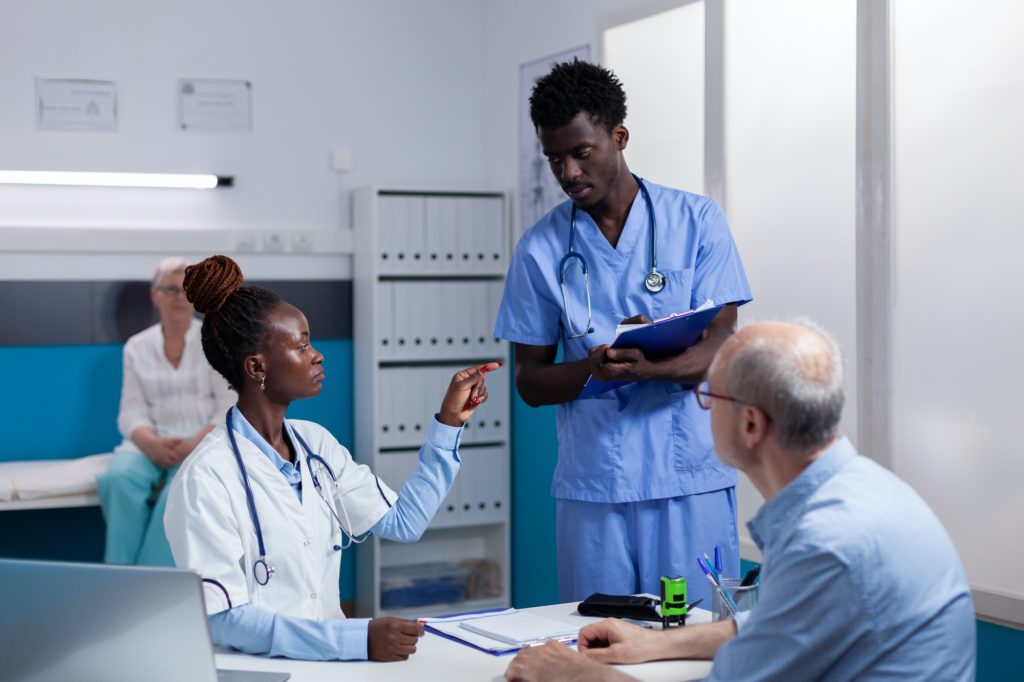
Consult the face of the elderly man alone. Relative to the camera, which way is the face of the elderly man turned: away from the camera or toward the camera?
away from the camera

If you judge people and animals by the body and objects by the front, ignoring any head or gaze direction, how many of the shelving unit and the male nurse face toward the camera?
2

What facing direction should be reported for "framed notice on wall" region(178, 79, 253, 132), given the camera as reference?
facing the viewer

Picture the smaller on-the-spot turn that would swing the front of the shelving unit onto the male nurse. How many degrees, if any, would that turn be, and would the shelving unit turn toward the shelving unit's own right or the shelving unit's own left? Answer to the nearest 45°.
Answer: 0° — it already faces them

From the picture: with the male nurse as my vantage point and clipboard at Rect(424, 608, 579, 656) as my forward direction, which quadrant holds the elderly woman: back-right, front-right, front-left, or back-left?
back-right

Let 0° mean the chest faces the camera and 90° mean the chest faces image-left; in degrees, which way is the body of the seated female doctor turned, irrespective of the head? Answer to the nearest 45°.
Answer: approximately 315°

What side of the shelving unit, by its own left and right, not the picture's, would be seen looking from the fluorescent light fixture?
right

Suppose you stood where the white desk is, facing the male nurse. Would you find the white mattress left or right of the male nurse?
left

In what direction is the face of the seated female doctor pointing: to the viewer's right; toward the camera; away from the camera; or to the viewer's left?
to the viewer's right

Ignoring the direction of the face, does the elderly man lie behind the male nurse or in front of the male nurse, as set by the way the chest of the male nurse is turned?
in front

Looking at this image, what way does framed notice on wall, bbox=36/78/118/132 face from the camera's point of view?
toward the camera

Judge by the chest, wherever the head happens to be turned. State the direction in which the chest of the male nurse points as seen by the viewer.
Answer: toward the camera
